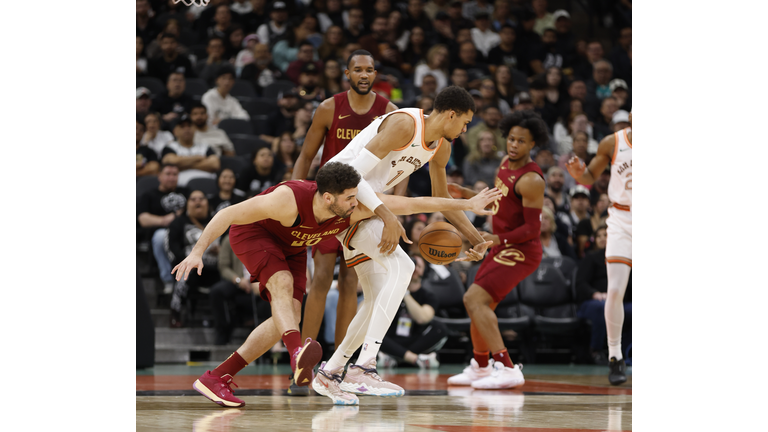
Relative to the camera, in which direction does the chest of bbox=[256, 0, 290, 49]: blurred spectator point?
toward the camera

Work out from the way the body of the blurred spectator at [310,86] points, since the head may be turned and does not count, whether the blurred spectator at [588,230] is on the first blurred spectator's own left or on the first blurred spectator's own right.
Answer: on the first blurred spectator's own left

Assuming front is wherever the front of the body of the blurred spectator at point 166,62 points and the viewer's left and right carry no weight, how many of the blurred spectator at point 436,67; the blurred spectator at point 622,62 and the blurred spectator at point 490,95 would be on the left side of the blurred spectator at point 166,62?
3

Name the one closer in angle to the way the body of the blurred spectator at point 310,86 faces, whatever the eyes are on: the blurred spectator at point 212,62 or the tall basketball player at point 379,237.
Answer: the tall basketball player

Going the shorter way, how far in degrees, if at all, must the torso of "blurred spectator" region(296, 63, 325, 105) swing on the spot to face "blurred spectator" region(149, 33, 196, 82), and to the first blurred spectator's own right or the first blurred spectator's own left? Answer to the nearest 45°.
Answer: approximately 90° to the first blurred spectator's own right

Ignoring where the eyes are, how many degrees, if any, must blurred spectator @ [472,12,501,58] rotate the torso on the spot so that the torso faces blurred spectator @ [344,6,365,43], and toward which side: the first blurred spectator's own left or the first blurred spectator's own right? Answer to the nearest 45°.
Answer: approximately 45° to the first blurred spectator's own right

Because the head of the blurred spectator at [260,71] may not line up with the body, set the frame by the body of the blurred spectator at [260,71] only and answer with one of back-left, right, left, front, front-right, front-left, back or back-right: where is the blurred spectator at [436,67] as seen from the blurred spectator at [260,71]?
left

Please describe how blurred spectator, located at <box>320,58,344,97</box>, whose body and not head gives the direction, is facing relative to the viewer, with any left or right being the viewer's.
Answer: facing the viewer

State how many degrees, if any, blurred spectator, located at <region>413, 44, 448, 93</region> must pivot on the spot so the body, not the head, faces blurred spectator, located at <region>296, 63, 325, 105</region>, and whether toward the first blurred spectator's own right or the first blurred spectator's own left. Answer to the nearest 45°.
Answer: approximately 45° to the first blurred spectator's own right

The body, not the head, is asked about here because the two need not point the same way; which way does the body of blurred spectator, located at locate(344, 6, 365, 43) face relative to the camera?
toward the camera

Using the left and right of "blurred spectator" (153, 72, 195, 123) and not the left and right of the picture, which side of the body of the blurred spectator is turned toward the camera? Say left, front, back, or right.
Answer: front
